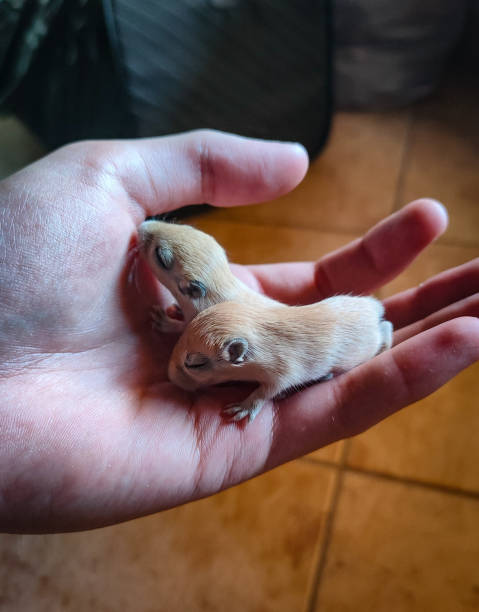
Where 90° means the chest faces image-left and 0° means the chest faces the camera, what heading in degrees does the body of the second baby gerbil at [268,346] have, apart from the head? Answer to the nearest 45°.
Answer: approximately 90°

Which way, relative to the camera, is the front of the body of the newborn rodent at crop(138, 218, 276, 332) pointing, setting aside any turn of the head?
to the viewer's left

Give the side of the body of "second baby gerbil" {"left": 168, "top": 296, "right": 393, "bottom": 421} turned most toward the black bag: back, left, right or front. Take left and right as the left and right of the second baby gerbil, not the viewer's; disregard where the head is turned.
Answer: right

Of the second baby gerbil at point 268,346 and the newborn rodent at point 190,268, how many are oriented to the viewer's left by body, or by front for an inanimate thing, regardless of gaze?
2

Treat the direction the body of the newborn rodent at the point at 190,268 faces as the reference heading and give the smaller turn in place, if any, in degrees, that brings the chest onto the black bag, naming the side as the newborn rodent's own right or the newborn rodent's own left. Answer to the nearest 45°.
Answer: approximately 90° to the newborn rodent's own right
